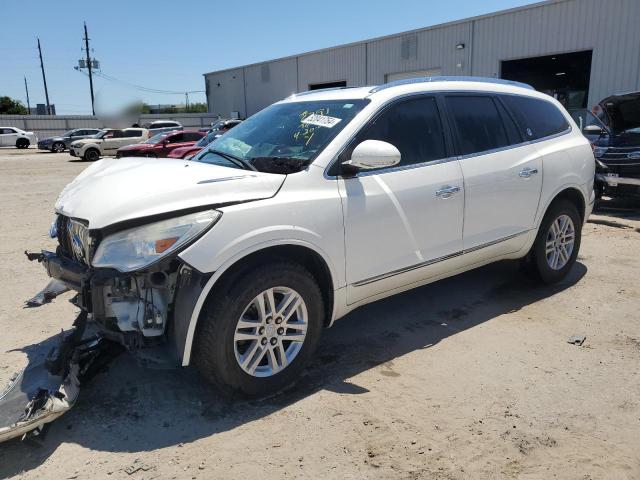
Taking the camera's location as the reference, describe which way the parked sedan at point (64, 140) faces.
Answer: facing the viewer and to the left of the viewer

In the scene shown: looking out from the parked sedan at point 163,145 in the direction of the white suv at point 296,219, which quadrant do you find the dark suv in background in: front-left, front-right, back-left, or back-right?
front-left

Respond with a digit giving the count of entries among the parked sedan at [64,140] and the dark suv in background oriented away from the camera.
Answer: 0

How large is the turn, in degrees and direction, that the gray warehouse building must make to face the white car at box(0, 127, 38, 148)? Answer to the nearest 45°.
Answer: approximately 45° to its right

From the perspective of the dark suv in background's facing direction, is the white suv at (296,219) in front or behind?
in front

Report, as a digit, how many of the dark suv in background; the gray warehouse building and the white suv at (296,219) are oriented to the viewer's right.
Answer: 0

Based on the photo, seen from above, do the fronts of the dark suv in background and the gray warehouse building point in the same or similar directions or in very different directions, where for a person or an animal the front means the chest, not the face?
same or similar directions

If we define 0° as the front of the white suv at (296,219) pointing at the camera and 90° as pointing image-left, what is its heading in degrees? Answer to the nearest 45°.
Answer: approximately 45°

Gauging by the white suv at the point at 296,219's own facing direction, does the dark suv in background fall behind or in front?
behind

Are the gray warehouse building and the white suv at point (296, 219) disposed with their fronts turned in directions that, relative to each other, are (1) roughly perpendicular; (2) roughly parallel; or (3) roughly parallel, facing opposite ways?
roughly parallel

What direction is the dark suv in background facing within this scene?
toward the camera

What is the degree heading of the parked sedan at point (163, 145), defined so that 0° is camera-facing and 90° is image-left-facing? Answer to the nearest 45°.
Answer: approximately 45°

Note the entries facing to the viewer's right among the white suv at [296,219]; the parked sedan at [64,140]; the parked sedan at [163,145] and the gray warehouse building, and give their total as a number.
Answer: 0
